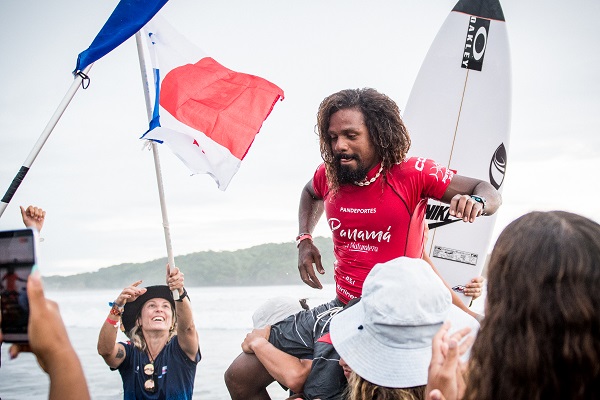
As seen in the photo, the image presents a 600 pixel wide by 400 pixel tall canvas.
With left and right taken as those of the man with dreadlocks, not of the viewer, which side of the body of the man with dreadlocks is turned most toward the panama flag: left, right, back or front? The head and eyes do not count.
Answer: right

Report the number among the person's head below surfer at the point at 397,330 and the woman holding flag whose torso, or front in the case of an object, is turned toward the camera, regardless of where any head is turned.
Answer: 1

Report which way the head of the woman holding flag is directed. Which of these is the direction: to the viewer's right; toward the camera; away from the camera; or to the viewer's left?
toward the camera

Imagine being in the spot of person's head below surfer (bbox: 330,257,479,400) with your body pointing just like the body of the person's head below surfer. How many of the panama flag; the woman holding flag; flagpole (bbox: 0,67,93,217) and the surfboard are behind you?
0

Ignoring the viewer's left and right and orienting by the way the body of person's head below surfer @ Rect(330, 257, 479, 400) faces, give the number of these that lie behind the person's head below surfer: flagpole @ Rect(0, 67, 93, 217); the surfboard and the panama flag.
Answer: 0

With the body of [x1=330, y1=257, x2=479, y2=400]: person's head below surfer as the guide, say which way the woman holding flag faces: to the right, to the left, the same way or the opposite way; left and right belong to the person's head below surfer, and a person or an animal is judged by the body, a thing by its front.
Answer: the opposite way

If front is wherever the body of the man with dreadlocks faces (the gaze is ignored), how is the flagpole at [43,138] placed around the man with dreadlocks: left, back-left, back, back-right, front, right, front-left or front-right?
front-right

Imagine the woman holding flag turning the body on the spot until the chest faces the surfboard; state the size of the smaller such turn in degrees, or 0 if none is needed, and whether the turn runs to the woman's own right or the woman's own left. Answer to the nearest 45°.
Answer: approximately 90° to the woman's own left

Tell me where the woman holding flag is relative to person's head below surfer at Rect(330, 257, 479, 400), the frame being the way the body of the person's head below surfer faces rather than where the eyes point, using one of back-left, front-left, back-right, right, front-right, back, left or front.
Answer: front

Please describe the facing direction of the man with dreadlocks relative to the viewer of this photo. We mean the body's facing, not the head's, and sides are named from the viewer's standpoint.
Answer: facing the viewer and to the left of the viewer

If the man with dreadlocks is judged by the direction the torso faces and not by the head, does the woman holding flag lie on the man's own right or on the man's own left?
on the man's own right

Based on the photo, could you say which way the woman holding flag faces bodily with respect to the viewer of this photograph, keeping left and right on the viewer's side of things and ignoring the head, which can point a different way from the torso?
facing the viewer

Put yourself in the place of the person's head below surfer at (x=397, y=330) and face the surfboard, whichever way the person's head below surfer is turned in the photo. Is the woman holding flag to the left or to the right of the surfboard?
left

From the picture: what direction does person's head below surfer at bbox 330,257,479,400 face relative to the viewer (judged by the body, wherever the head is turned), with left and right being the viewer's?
facing away from the viewer and to the left of the viewer
